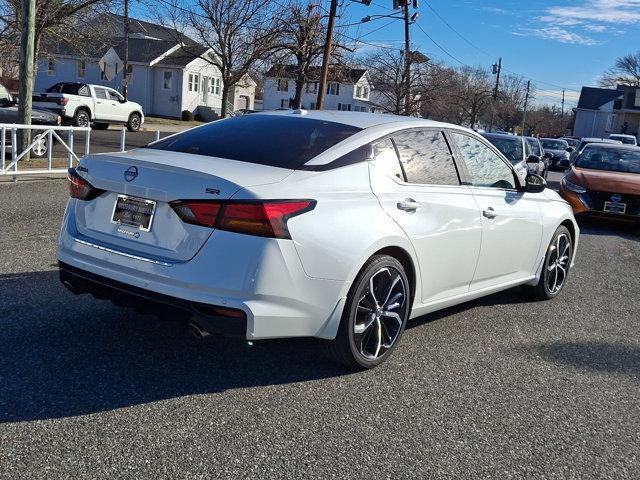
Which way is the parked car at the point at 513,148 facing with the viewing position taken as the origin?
facing the viewer and to the left of the viewer

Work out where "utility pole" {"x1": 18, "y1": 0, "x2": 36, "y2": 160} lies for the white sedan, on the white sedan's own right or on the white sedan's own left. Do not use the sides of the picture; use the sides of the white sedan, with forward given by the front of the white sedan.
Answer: on the white sedan's own left

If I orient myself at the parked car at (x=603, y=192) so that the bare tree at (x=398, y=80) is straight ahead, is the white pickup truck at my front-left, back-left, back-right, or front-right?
front-left

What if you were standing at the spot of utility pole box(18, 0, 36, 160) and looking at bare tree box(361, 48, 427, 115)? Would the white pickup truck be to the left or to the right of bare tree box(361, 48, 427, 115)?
left

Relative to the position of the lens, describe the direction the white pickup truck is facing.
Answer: facing away from the viewer and to the right of the viewer

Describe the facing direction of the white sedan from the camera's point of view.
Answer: facing away from the viewer and to the right of the viewer

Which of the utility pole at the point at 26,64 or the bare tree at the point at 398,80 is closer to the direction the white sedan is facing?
the bare tree

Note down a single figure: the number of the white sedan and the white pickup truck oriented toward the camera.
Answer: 0

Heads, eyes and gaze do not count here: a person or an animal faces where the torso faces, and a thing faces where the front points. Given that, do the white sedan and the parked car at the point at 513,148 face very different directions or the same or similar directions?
very different directions

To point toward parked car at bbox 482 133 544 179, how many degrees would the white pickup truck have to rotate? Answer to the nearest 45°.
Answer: approximately 90° to its right

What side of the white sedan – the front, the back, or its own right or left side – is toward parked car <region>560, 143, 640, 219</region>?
front

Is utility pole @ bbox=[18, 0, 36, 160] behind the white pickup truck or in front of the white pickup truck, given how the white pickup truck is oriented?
behind
